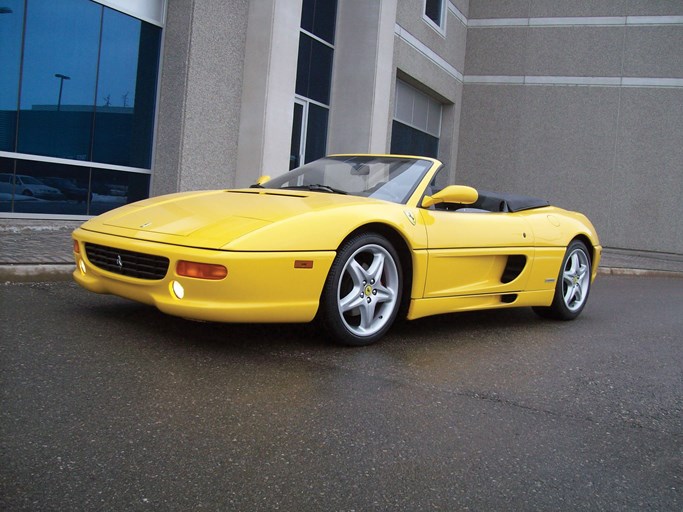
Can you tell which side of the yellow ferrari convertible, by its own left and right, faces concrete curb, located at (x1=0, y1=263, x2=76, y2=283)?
right

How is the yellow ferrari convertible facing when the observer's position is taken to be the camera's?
facing the viewer and to the left of the viewer

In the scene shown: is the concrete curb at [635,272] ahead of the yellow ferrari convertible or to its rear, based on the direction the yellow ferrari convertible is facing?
to the rear
